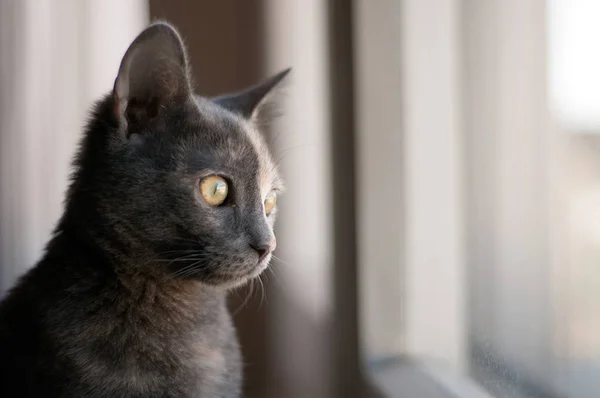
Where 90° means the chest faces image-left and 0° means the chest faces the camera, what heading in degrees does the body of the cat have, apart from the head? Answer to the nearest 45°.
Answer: approximately 315°

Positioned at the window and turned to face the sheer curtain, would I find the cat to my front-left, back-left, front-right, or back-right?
front-left

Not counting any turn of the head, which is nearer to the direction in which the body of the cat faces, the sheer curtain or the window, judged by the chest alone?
the window

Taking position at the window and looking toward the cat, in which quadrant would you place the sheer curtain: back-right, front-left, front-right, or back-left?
front-right

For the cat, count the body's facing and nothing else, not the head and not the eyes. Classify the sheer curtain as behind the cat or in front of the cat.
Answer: behind

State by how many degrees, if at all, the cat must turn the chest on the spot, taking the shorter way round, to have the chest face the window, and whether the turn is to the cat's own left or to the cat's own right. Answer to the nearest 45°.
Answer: approximately 45° to the cat's own left
